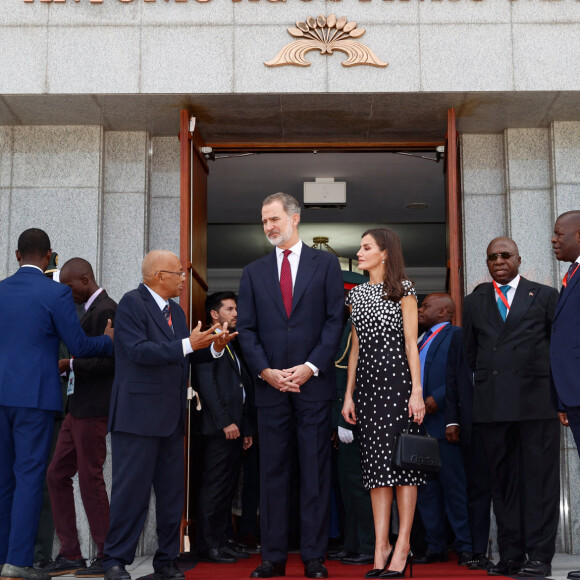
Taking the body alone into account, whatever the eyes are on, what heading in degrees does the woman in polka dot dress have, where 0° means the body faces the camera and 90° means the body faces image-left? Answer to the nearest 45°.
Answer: approximately 45°

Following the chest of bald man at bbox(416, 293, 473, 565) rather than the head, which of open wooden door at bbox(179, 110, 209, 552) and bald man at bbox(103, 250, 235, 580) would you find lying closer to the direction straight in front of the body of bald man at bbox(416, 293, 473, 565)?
the bald man

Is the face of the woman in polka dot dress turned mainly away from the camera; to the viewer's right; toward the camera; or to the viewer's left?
to the viewer's left

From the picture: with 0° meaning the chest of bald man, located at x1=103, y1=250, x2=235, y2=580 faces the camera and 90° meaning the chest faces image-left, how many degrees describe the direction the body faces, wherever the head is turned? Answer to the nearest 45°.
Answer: approximately 315°

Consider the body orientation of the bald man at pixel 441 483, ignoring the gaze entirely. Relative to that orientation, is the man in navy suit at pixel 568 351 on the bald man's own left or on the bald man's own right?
on the bald man's own left

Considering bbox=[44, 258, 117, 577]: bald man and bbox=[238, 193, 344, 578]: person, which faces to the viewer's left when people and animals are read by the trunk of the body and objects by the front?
the bald man

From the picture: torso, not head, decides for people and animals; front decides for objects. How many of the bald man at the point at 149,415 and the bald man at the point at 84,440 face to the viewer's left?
1

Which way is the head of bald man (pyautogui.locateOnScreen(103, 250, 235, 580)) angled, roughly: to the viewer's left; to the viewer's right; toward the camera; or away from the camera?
to the viewer's right

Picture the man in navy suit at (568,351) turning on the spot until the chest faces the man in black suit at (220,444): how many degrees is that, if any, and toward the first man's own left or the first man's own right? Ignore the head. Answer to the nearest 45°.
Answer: approximately 90° to the first man's own right

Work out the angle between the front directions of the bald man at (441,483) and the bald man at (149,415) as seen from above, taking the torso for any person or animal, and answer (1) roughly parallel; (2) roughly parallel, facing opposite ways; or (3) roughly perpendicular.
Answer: roughly perpendicular

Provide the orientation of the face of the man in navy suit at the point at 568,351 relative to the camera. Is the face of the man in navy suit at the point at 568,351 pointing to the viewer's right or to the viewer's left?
to the viewer's left

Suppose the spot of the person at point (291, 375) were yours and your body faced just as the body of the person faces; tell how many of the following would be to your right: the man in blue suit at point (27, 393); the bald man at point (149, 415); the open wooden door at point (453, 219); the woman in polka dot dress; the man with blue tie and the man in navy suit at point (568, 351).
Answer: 2
